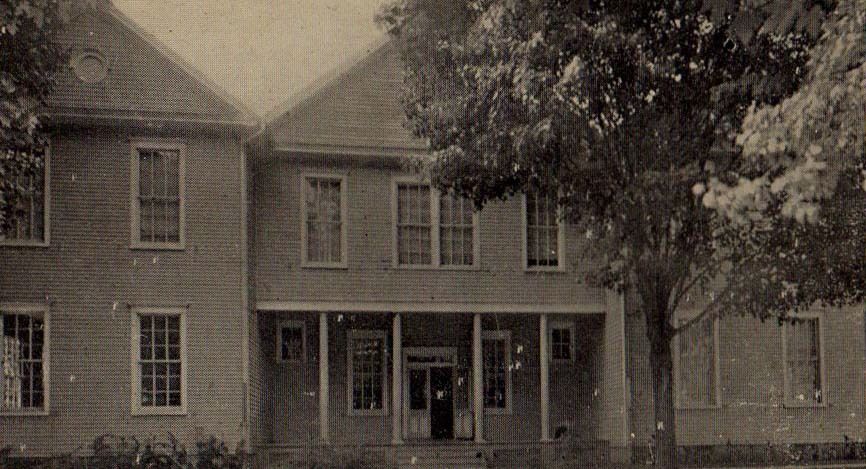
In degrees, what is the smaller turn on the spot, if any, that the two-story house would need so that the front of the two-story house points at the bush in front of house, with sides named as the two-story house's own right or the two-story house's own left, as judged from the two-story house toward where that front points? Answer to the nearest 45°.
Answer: approximately 45° to the two-story house's own right

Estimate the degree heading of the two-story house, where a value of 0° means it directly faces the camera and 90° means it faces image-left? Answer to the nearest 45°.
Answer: approximately 0°
